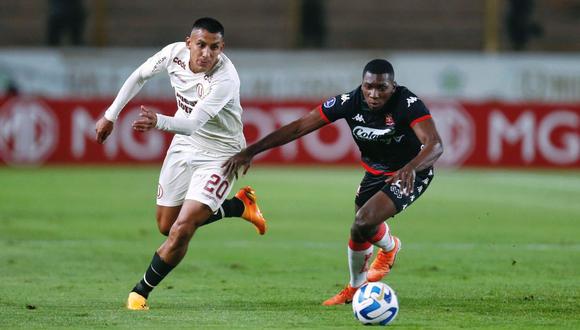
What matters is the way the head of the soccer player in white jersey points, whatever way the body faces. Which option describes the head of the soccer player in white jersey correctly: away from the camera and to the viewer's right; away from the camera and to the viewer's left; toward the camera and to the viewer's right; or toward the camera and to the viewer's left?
toward the camera and to the viewer's right

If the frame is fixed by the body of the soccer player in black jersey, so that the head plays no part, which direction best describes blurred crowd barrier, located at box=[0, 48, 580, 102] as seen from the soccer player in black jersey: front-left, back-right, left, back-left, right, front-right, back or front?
back-right

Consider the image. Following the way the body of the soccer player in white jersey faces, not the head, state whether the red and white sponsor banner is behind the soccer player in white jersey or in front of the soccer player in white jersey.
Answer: behind

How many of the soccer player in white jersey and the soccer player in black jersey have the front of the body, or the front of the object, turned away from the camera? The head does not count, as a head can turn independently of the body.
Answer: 0

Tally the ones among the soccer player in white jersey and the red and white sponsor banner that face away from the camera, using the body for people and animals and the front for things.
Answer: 0

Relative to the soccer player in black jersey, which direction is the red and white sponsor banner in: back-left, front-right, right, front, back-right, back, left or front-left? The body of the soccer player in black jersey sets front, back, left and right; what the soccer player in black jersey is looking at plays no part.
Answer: back-right

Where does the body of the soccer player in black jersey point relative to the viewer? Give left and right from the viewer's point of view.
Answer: facing the viewer and to the left of the viewer

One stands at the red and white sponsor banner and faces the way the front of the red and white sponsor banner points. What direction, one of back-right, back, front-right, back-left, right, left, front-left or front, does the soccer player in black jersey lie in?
front

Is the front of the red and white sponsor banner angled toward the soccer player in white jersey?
yes

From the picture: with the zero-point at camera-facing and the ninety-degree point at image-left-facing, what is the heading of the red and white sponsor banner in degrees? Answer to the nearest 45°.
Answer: approximately 0°

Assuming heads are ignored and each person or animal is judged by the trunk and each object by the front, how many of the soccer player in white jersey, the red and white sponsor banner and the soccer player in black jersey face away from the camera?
0

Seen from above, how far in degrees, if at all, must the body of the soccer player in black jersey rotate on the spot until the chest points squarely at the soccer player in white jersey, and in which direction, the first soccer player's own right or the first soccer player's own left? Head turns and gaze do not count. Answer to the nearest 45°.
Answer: approximately 45° to the first soccer player's own right
